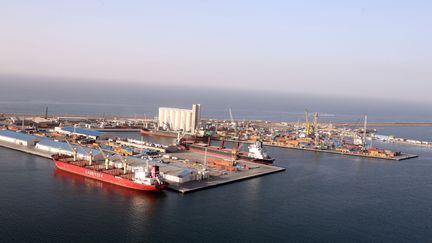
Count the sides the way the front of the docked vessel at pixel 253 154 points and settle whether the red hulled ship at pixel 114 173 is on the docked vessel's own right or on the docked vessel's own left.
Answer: on the docked vessel's own left

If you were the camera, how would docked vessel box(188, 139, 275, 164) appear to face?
facing away from the viewer and to the left of the viewer

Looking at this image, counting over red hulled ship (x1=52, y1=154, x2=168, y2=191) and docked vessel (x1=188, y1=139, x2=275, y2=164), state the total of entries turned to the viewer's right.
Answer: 0

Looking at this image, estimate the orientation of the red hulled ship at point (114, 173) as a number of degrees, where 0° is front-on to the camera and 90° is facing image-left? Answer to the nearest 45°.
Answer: approximately 135°

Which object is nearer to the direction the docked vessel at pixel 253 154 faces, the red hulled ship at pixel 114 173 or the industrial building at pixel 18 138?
the industrial building

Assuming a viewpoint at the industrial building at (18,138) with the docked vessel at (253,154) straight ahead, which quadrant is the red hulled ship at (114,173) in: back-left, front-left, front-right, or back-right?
front-right

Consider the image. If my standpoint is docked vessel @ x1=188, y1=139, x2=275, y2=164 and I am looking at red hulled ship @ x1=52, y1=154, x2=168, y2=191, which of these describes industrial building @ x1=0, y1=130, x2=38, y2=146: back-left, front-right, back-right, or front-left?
front-right

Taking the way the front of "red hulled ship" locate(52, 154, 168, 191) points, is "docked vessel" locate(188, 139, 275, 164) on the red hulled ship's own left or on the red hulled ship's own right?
on the red hulled ship's own right

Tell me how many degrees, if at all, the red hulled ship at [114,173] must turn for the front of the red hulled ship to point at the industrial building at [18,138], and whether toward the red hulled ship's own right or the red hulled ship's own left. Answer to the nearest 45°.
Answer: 0° — it already faces it

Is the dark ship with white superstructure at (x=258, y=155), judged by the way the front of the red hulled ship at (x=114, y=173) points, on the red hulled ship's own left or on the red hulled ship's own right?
on the red hulled ship's own right

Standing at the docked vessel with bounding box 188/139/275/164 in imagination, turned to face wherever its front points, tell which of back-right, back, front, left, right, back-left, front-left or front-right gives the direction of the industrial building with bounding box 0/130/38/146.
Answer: front-left

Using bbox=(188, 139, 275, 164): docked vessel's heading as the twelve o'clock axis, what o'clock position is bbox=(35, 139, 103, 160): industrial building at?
The industrial building is roughly at 10 o'clock from the docked vessel.

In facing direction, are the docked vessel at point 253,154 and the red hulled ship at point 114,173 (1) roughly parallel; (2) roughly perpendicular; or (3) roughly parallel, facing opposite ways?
roughly parallel

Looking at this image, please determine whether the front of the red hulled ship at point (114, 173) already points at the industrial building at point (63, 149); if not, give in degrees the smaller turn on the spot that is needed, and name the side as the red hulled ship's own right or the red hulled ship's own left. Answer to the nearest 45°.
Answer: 0° — it already faces it
